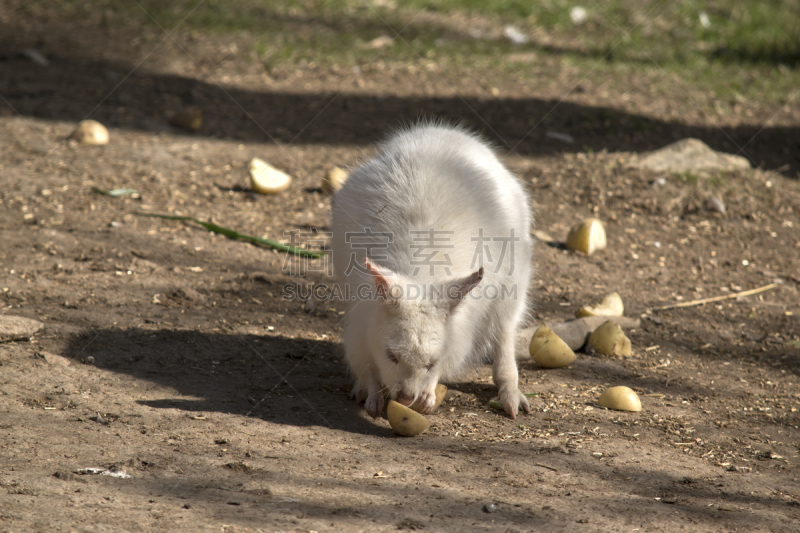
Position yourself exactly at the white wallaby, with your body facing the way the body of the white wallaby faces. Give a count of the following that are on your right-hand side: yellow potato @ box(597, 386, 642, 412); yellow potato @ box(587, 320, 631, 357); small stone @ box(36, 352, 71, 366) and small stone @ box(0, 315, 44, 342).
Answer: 2

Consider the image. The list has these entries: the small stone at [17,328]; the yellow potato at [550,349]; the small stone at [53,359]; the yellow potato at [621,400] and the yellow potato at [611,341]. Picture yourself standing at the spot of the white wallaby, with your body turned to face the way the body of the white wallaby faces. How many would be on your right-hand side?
2

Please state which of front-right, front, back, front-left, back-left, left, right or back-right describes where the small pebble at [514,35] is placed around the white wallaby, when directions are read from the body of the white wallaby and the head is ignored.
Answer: back

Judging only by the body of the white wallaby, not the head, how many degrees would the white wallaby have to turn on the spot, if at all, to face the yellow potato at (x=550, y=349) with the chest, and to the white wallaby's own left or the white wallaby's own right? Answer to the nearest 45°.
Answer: approximately 135° to the white wallaby's own left

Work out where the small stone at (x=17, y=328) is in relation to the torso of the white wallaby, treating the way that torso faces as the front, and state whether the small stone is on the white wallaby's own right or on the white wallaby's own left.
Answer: on the white wallaby's own right

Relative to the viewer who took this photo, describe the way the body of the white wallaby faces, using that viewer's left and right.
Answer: facing the viewer

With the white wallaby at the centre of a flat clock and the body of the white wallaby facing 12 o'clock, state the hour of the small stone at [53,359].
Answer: The small stone is roughly at 3 o'clock from the white wallaby.

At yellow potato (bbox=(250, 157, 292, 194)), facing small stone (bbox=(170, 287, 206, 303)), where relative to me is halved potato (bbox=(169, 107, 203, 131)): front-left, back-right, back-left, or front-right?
back-right

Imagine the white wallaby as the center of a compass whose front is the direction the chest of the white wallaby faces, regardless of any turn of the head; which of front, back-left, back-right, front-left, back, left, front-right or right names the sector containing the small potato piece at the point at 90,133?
back-right

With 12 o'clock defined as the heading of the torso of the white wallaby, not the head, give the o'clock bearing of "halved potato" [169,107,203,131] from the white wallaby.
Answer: The halved potato is roughly at 5 o'clock from the white wallaby.

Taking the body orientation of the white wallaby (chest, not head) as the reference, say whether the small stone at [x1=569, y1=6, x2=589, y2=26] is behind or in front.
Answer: behind
